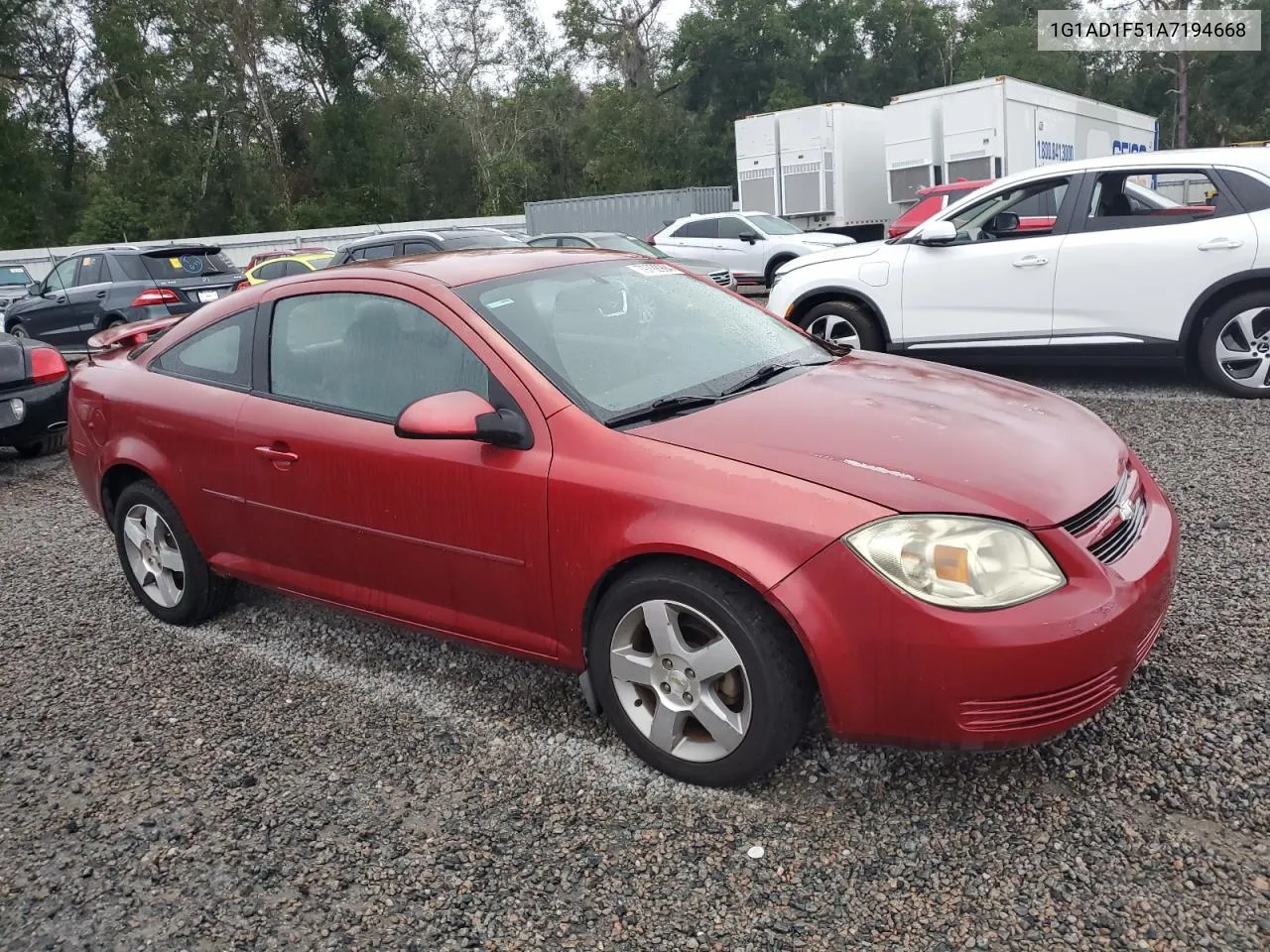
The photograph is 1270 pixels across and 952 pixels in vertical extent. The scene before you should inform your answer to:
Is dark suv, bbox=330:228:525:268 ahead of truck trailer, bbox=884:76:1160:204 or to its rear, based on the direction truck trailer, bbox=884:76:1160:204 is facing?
ahead

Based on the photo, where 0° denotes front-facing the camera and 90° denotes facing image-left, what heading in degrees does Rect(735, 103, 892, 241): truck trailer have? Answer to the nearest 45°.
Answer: approximately 45°

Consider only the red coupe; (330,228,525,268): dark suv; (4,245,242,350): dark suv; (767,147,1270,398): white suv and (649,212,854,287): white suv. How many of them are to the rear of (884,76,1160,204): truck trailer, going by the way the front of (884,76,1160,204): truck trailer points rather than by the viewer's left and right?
0

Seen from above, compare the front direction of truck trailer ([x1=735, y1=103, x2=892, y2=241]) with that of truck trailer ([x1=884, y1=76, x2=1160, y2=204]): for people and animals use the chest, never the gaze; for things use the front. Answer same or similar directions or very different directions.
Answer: same or similar directions

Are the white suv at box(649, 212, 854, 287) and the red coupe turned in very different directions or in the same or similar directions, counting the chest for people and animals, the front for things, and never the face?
same or similar directions

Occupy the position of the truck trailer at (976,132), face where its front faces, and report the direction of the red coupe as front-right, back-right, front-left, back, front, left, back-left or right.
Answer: front-left

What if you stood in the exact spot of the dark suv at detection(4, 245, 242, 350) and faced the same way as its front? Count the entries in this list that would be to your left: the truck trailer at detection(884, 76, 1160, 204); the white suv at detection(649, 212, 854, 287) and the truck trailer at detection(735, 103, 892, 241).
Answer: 0

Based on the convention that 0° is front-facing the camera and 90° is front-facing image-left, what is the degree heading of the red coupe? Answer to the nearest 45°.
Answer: approximately 315°

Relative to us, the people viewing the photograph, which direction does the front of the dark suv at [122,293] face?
facing away from the viewer and to the left of the viewer

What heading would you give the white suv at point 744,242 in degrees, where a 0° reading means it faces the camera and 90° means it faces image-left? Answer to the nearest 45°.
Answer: approximately 315°

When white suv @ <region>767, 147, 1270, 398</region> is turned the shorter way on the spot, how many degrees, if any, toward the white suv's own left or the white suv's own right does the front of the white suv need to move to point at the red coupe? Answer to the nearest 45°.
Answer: approximately 90° to the white suv's own left

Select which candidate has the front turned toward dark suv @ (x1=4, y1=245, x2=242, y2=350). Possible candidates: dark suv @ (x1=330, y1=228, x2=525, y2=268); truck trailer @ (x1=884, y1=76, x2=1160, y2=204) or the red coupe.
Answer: the truck trailer

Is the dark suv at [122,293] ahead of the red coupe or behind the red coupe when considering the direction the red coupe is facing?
behind

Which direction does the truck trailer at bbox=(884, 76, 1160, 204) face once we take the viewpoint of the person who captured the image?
facing the viewer and to the left of the viewer
